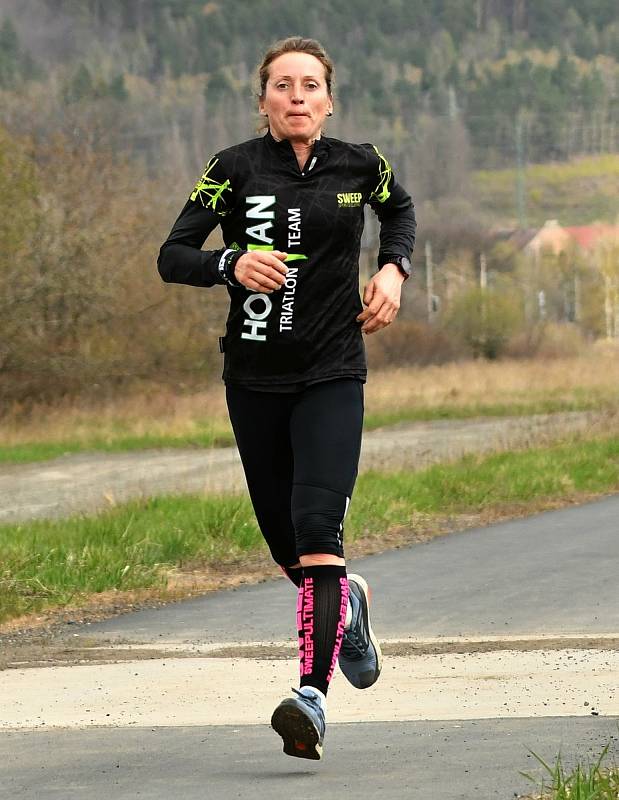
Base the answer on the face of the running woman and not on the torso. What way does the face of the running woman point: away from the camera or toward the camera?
toward the camera

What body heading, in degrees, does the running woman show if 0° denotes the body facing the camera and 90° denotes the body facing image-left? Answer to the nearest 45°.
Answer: approximately 0°
